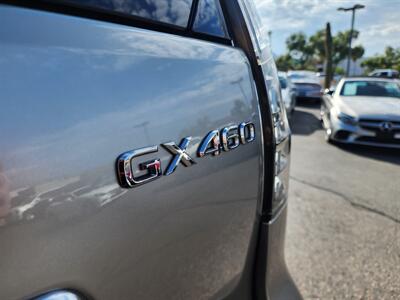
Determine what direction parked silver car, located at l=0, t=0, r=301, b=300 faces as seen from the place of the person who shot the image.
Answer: facing away from the viewer and to the left of the viewer

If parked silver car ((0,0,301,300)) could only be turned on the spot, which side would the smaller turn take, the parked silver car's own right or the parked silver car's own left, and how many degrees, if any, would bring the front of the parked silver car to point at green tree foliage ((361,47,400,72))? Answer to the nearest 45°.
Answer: approximately 90° to the parked silver car's own right

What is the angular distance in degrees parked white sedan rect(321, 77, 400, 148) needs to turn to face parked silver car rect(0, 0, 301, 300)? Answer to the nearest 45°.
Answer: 0° — it already faces it

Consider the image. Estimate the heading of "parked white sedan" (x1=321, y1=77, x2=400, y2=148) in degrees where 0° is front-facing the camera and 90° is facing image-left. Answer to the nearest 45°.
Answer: approximately 0°

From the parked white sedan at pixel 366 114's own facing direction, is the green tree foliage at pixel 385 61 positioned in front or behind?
behind

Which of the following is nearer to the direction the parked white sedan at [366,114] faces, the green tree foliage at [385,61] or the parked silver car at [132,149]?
the parked silver car

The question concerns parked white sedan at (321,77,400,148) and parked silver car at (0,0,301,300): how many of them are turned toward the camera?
1

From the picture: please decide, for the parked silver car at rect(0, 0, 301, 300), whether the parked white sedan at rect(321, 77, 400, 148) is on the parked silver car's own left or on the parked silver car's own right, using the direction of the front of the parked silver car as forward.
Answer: on the parked silver car's own right
